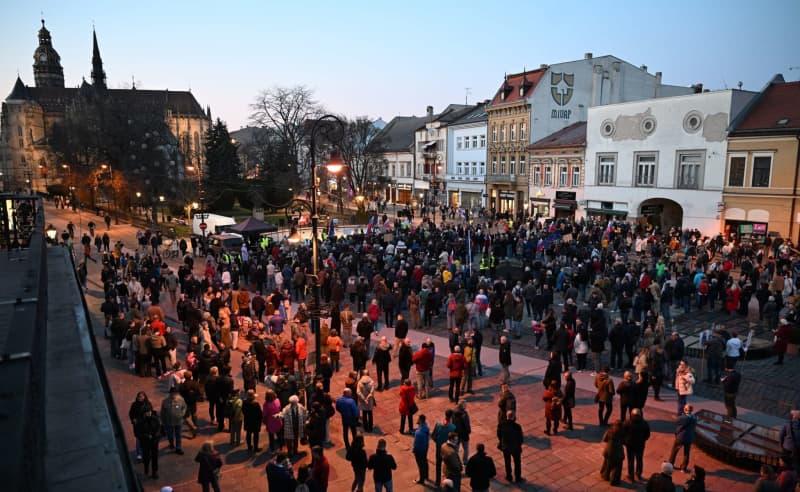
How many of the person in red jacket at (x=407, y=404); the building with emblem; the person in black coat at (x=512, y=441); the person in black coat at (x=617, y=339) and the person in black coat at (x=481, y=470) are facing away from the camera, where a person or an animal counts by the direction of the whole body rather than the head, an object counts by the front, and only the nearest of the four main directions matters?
4

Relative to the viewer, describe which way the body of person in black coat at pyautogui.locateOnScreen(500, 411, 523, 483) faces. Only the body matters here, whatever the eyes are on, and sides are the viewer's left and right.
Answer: facing away from the viewer

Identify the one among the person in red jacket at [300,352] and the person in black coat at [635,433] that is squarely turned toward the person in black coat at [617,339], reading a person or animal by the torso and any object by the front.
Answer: the person in black coat at [635,433]

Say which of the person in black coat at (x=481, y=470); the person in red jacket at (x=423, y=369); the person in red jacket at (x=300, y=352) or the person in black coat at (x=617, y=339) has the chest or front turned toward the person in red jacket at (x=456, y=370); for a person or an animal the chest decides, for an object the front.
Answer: the person in black coat at (x=481, y=470)

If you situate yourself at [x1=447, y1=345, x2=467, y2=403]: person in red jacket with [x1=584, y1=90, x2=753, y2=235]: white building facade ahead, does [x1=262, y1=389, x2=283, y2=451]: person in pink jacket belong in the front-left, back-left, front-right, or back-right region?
back-left

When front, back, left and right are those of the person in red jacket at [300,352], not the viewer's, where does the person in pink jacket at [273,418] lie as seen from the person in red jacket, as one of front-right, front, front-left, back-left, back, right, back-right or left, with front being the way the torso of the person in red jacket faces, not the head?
back

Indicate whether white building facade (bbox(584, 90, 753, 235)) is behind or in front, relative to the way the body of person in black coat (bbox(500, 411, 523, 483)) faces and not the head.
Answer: in front

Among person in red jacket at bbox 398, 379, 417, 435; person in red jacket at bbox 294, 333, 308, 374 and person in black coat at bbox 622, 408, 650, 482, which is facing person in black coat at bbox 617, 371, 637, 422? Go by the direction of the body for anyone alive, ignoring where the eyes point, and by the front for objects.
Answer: person in black coat at bbox 622, 408, 650, 482

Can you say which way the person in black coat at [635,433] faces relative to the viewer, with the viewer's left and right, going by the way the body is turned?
facing away from the viewer

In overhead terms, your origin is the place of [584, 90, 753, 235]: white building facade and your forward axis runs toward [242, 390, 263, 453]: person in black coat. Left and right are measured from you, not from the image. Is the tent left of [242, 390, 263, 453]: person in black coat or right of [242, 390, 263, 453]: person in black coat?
right

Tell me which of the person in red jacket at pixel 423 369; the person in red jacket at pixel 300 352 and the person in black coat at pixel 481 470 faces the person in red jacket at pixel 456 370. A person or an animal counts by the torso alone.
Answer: the person in black coat

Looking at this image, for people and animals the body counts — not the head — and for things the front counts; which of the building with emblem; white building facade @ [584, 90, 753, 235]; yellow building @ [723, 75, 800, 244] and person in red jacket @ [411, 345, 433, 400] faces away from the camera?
the person in red jacket

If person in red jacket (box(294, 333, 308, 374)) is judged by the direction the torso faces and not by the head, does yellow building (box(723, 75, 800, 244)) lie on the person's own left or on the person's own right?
on the person's own right

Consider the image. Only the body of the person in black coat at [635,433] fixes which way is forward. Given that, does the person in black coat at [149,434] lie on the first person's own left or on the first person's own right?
on the first person's own left

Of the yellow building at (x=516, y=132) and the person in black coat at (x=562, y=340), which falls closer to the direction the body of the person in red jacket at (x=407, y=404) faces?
the yellow building
